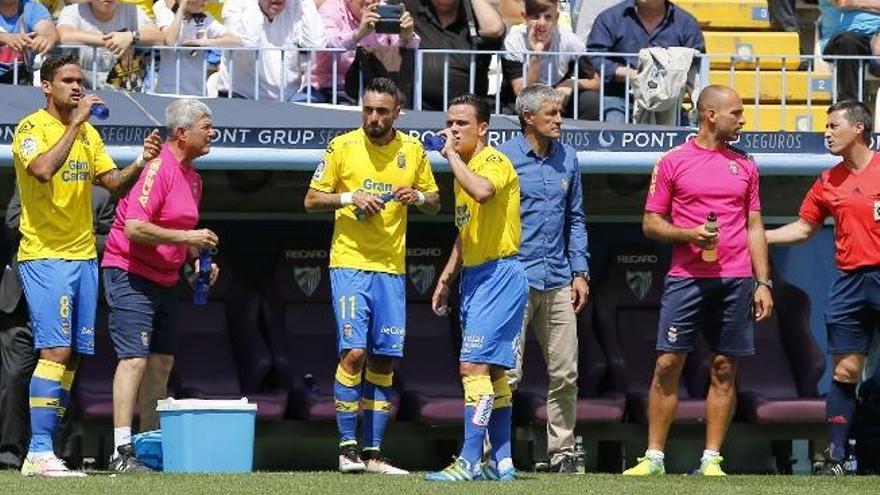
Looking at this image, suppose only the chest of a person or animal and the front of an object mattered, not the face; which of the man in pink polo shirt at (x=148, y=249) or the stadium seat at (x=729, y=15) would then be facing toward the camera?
the stadium seat

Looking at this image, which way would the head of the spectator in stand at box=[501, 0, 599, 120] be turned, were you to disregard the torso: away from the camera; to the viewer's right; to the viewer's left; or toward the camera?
toward the camera

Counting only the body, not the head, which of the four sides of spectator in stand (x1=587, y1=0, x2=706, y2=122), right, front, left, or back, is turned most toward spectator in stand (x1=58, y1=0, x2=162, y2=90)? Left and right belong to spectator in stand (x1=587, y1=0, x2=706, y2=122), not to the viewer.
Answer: right

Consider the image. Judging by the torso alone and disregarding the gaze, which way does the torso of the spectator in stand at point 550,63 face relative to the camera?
toward the camera

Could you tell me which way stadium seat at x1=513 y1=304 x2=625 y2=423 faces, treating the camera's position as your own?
facing the viewer

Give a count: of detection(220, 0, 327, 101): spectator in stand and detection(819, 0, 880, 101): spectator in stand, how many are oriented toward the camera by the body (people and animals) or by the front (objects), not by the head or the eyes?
2

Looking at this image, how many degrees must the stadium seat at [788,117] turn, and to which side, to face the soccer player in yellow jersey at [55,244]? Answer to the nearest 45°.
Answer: approximately 45° to its right

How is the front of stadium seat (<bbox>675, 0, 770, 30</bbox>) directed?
toward the camera

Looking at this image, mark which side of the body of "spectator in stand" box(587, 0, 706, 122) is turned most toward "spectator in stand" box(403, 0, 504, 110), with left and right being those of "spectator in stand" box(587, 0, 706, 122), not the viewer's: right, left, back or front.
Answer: right

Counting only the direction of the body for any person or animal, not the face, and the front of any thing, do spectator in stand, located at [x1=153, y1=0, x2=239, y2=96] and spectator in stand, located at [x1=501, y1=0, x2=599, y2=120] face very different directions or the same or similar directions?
same or similar directions

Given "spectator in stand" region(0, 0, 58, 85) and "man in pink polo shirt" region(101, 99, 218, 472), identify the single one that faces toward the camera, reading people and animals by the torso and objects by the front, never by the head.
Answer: the spectator in stand
